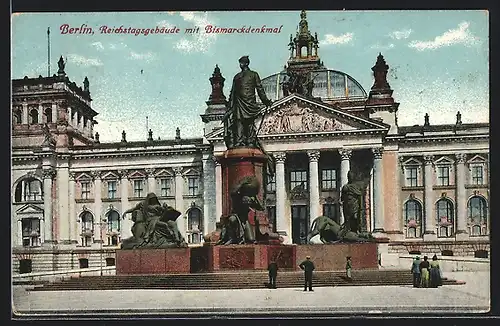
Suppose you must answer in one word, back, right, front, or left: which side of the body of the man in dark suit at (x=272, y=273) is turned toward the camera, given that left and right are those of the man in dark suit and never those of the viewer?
back

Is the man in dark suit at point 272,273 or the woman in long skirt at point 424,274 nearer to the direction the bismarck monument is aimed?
the man in dark suit

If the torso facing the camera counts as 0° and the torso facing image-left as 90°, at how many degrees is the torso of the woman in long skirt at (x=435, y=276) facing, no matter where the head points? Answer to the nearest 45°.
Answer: approximately 180°

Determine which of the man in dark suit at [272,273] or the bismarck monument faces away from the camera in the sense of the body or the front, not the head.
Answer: the man in dark suit

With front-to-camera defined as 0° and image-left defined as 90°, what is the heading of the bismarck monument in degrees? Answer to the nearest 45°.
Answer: approximately 0°

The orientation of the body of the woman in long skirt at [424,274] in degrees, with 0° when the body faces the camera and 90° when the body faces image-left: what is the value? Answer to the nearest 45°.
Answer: approximately 180°

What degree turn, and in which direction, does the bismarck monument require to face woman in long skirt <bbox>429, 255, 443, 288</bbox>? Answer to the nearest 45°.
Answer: approximately 90° to its left

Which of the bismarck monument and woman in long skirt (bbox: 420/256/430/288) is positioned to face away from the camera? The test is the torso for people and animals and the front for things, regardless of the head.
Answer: the woman in long skirt

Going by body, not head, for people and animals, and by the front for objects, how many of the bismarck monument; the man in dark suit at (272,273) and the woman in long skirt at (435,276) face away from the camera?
2
